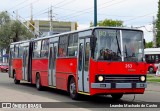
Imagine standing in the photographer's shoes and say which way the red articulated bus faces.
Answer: facing the viewer and to the right of the viewer
